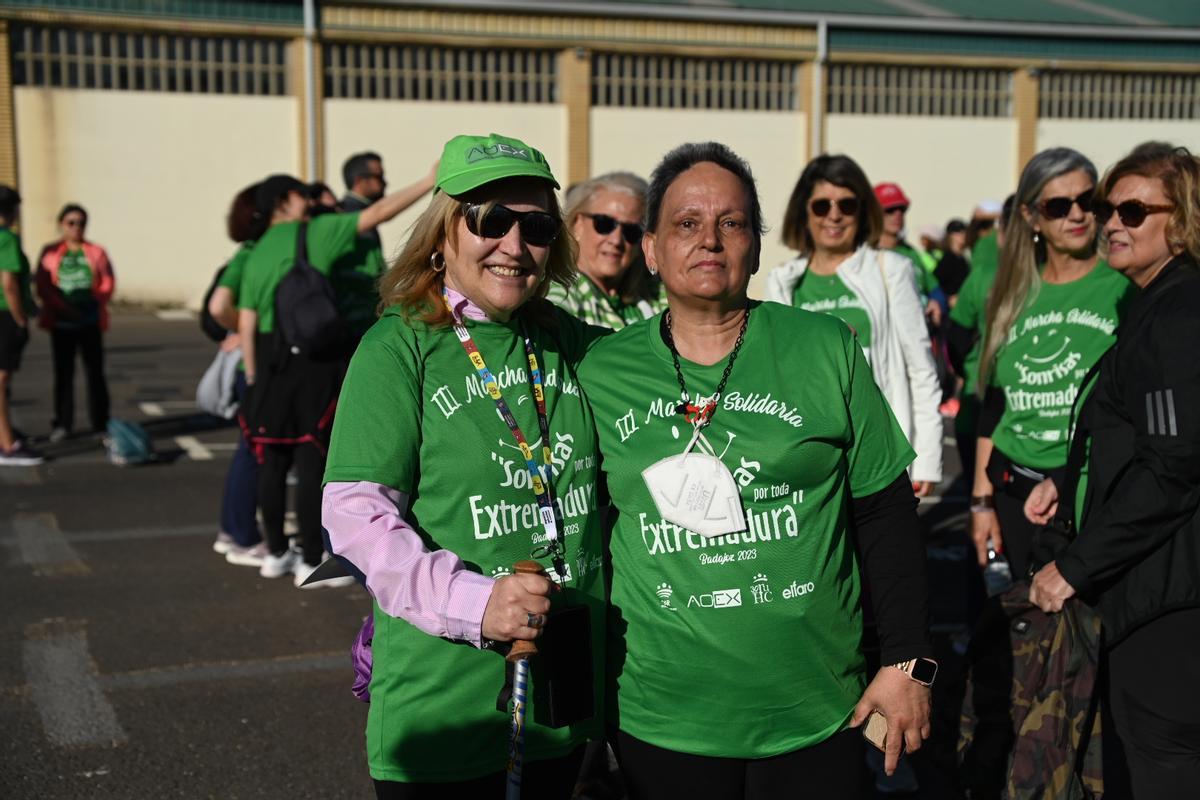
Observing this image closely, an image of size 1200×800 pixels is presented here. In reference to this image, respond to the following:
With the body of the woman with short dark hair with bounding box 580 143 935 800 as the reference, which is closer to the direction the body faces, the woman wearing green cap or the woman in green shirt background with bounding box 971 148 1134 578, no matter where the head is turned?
the woman wearing green cap

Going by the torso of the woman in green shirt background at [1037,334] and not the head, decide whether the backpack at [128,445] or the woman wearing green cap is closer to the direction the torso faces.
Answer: the woman wearing green cap

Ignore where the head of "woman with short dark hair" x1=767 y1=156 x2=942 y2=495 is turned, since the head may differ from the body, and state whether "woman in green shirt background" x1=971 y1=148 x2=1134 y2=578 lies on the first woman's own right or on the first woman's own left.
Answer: on the first woman's own left

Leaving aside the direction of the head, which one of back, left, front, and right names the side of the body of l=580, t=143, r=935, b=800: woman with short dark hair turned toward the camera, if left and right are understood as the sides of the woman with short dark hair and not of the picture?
front

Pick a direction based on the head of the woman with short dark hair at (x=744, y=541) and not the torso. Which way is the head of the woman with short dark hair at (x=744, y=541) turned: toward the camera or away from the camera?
toward the camera

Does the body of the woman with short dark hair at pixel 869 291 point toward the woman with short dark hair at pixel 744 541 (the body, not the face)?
yes

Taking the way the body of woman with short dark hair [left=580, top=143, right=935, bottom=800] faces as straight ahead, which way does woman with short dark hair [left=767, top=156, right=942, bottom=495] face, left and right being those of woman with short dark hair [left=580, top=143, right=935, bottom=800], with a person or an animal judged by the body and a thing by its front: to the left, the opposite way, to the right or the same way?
the same way

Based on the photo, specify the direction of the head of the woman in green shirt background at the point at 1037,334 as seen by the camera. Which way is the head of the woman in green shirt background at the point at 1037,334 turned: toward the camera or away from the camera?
toward the camera

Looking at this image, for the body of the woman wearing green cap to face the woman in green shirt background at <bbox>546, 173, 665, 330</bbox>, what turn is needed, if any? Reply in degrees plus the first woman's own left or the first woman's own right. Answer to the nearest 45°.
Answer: approximately 135° to the first woman's own left

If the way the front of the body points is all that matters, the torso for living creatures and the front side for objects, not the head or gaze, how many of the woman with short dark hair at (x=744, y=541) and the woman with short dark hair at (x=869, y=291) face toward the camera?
2

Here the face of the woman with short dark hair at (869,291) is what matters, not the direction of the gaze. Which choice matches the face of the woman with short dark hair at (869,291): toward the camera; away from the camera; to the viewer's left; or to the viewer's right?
toward the camera

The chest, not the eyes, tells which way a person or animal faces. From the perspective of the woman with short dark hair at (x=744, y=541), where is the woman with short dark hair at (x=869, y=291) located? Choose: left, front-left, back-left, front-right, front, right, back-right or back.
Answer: back

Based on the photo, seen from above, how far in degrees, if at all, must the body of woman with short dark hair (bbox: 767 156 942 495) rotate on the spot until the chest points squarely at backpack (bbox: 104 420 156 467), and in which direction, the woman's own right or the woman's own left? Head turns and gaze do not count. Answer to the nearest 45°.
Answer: approximately 135° to the woman's own right

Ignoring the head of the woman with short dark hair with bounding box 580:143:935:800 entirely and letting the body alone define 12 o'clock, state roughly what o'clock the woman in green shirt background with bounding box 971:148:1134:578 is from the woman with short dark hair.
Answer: The woman in green shirt background is roughly at 7 o'clock from the woman with short dark hair.

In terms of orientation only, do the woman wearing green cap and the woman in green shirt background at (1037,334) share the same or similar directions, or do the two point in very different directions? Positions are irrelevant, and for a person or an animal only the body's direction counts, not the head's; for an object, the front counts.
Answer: same or similar directions

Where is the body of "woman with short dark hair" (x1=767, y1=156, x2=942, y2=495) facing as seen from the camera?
toward the camera
